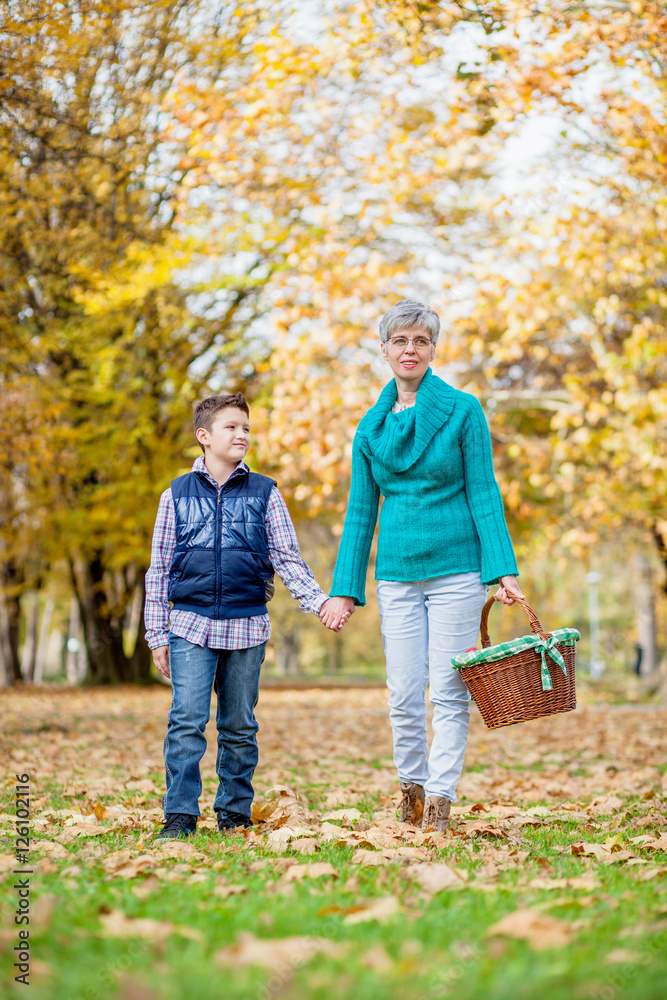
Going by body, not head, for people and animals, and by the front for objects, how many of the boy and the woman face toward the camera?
2

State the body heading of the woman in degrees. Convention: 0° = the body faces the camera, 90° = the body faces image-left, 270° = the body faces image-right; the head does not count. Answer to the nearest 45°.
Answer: approximately 0°

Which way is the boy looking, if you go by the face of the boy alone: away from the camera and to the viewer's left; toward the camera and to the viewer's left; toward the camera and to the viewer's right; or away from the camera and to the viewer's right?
toward the camera and to the viewer's right

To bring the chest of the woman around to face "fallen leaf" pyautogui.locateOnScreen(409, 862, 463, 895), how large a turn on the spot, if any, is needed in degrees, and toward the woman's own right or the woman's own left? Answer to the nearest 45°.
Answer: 0° — they already face it

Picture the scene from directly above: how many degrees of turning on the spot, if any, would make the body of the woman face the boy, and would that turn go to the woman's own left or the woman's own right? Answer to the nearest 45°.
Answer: approximately 90° to the woman's own right

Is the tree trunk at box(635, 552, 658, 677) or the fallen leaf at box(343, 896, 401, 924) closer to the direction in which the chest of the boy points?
the fallen leaf

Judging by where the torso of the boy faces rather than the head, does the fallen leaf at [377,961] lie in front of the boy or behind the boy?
in front

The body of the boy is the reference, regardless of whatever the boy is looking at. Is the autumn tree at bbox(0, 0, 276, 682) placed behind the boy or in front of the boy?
behind

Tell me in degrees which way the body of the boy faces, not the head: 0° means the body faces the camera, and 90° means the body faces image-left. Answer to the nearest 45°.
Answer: approximately 0°

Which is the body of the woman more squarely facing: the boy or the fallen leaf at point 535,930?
the fallen leaf
